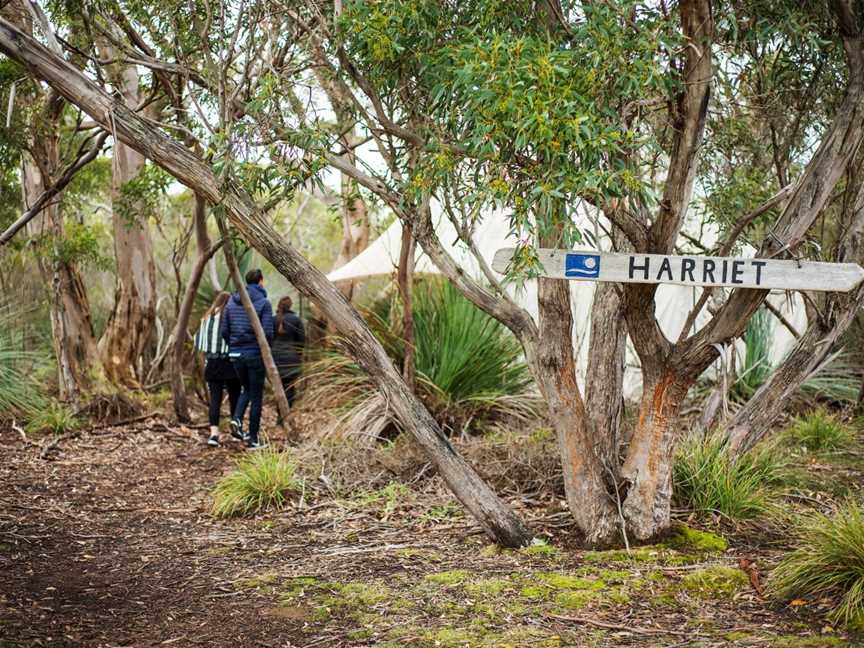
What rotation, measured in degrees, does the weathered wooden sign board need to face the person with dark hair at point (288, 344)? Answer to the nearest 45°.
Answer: approximately 135° to its right

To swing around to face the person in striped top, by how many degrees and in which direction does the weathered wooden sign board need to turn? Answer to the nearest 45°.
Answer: approximately 135° to its right

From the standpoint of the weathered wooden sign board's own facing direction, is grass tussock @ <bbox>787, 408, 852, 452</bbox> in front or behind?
behind

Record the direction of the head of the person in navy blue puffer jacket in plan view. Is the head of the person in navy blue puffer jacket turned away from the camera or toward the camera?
away from the camera

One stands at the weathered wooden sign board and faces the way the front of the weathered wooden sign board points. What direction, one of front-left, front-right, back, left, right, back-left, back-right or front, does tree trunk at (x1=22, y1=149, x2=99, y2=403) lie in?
back-right

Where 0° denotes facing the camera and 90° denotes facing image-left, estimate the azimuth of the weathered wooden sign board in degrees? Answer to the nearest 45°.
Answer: approximately 0°

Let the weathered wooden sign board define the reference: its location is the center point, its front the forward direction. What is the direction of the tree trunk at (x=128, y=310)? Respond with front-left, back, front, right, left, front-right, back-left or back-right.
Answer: back-right
